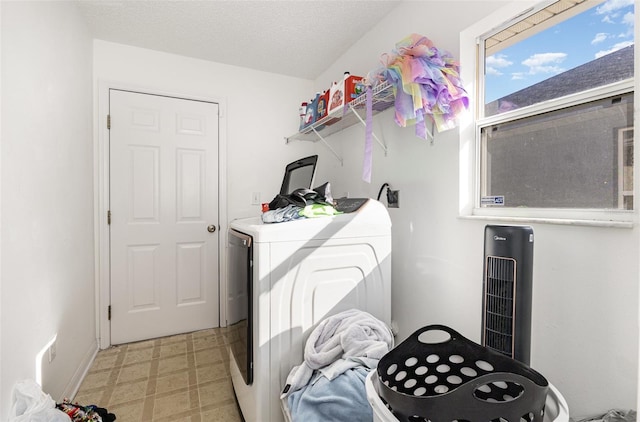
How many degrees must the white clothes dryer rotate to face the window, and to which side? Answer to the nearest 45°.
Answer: approximately 180°

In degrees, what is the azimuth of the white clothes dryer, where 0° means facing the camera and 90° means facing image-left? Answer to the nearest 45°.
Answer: approximately 90°
